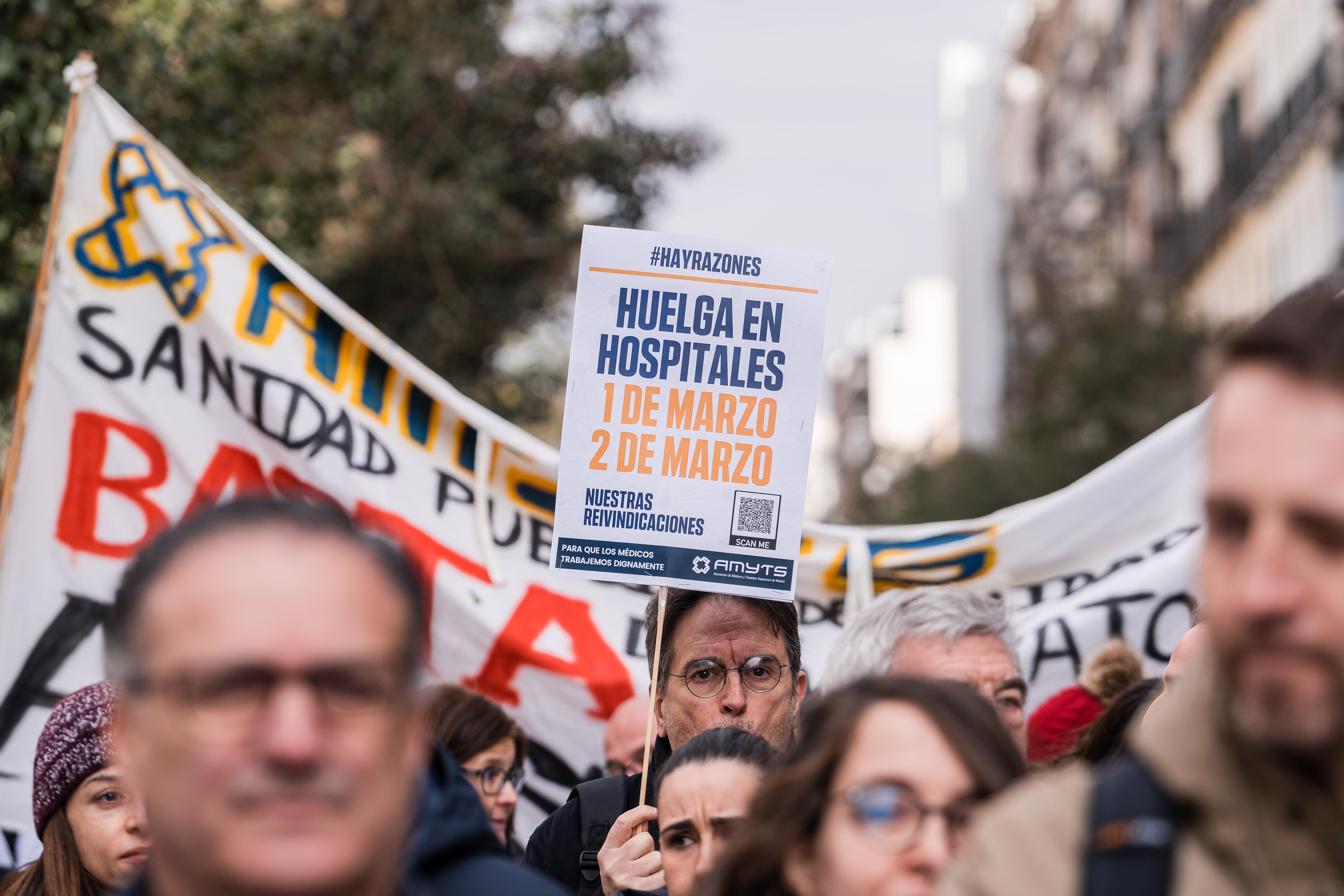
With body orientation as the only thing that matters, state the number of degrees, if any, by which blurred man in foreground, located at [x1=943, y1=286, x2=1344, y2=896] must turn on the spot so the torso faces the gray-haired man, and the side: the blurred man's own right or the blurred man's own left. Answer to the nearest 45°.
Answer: approximately 180°

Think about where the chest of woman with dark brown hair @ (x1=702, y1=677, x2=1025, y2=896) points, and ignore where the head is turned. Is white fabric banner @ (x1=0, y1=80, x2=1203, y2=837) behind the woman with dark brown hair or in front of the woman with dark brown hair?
behind

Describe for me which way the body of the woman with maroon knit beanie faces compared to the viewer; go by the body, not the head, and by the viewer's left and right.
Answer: facing the viewer and to the right of the viewer

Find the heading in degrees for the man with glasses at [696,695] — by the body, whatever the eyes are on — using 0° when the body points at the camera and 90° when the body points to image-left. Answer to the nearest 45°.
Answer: approximately 0°

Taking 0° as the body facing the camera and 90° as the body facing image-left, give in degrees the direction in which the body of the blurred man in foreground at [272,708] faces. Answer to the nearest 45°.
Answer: approximately 0°

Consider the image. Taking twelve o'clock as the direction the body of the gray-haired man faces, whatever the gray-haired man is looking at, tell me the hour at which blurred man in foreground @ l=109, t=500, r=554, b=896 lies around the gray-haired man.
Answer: The blurred man in foreground is roughly at 2 o'clock from the gray-haired man.

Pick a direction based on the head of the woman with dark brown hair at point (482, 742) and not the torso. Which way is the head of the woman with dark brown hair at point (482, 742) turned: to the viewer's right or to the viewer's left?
to the viewer's right

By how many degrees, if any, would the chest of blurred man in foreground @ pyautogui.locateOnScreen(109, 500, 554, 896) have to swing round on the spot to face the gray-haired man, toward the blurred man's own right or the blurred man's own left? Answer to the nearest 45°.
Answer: approximately 135° to the blurred man's own left

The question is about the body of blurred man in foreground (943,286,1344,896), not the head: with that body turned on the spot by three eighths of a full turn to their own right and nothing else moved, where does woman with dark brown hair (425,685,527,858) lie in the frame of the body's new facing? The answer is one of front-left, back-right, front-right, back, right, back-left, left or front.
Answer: front

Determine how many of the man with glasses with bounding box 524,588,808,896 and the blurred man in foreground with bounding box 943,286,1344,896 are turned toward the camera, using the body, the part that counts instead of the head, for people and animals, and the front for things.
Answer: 2

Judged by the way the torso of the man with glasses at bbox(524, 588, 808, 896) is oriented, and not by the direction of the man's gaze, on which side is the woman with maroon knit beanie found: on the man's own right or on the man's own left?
on the man's own right

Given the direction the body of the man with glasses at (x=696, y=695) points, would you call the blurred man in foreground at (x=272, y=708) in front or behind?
in front
